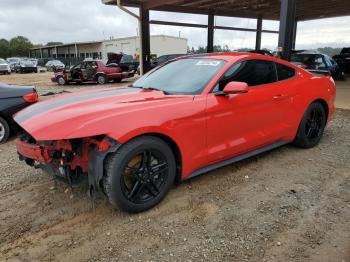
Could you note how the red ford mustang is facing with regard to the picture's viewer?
facing the viewer and to the left of the viewer

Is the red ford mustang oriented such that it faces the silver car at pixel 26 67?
no

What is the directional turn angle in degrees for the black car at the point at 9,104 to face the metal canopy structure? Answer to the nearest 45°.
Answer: approximately 135° to its right

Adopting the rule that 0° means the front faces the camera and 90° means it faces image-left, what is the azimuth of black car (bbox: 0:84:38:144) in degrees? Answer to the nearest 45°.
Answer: approximately 90°

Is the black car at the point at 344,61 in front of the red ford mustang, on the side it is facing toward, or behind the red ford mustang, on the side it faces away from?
behind

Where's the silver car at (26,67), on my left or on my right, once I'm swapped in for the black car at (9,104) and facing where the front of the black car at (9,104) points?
on my right

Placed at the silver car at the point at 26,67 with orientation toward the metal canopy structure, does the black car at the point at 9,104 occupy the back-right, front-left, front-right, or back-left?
front-right

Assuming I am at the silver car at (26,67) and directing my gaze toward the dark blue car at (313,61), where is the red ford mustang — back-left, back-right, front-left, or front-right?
front-right

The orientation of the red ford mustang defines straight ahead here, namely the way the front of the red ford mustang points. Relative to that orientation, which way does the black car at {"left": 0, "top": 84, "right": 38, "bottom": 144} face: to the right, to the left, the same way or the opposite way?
the same way

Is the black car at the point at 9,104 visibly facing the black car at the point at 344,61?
no

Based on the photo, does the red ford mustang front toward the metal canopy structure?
no

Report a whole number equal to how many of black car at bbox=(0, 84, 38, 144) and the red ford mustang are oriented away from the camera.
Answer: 0

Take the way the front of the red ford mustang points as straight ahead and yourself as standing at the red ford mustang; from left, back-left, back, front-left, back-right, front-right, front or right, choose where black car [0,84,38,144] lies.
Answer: right

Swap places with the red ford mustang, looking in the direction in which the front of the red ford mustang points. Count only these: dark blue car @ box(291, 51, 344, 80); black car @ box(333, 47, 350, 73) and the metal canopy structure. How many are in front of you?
0

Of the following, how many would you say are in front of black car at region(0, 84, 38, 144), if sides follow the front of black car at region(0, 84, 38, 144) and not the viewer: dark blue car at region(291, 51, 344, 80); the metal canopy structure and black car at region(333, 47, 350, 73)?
0

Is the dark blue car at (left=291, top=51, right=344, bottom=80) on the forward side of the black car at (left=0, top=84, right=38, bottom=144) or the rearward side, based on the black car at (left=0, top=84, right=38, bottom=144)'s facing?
on the rearward side
